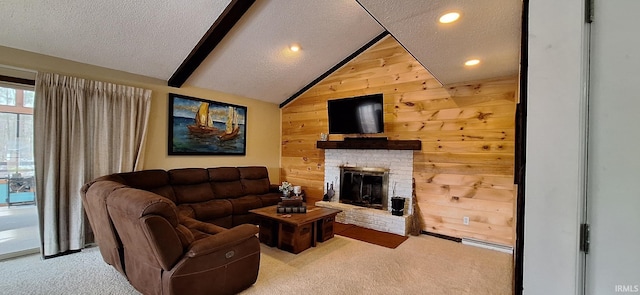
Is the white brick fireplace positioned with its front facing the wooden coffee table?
yes

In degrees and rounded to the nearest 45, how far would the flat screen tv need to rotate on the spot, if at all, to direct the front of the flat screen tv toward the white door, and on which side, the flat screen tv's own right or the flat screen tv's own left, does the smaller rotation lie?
approximately 45° to the flat screen tv's own left

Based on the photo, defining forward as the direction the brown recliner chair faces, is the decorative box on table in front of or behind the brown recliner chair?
in front

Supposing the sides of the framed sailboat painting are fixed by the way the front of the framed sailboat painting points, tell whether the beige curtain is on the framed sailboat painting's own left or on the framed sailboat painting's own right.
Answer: on the framed sailboat painting's own right

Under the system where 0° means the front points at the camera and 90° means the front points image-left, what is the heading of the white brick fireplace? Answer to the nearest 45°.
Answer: approximately 45°

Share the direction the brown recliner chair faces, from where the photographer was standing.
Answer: facing away from the viewer and to the right of the viewer

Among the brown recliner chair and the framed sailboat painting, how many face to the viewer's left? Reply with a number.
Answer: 0

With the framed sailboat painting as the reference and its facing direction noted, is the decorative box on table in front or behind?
in front
